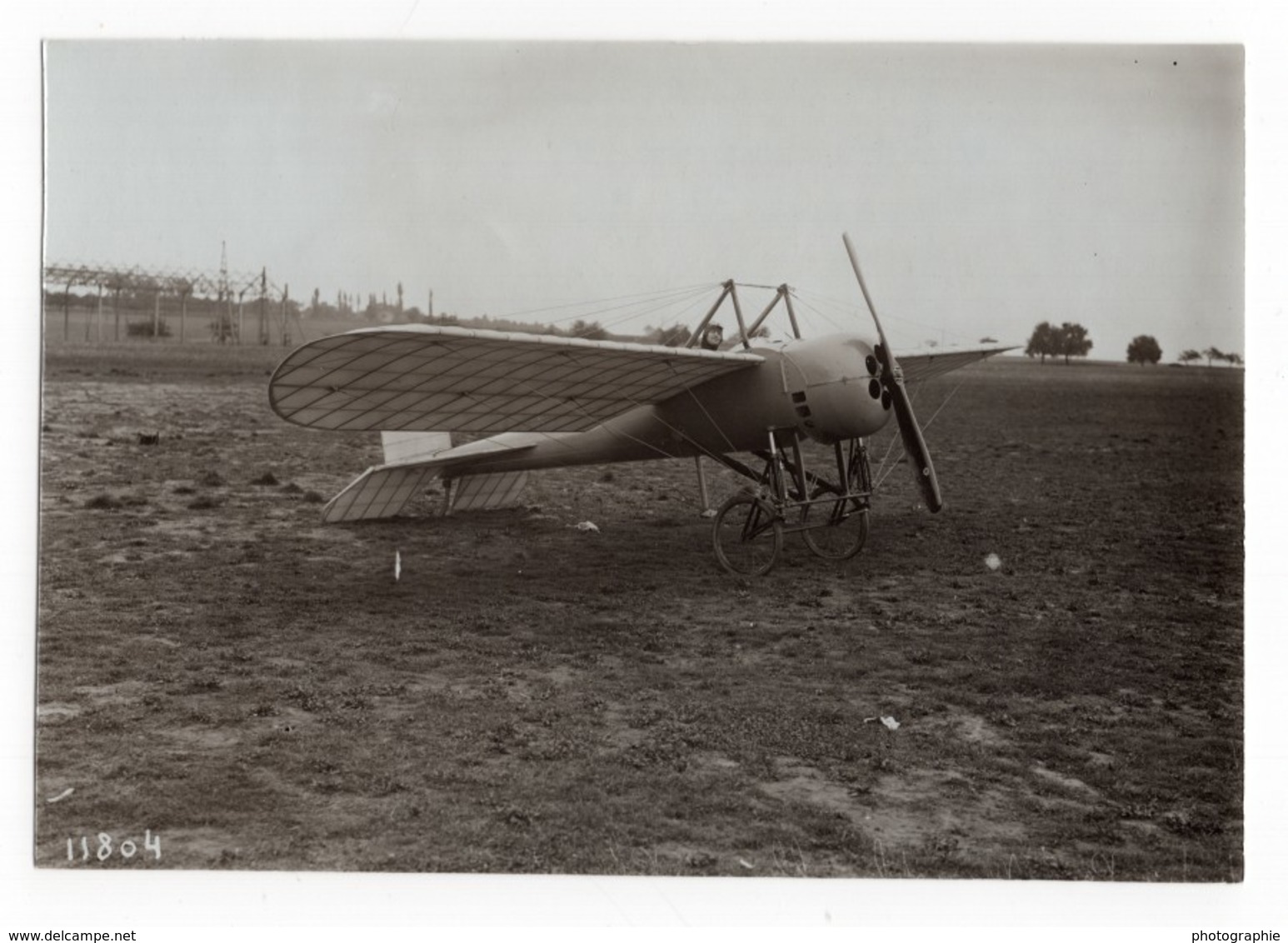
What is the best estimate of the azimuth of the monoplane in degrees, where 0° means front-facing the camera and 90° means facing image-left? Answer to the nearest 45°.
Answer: approximately 315°

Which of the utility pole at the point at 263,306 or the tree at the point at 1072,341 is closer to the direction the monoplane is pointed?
the tree

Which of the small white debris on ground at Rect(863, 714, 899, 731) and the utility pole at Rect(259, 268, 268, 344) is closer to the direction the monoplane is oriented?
the small white debris on ground

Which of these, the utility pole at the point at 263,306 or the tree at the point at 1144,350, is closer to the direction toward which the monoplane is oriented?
the tree
